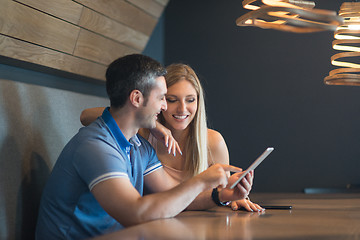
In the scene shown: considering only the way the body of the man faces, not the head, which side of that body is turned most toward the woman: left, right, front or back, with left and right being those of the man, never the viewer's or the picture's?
left

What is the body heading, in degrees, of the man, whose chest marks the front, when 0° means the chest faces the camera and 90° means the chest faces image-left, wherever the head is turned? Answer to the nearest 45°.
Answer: approximately 270°

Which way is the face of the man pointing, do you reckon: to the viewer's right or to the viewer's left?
to the viewer's right

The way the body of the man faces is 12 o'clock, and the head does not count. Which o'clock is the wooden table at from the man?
The wooden table is roughly at 1 o'clock from the man.

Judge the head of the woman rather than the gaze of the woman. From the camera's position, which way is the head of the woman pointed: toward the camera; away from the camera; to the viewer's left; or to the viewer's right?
toward the camera

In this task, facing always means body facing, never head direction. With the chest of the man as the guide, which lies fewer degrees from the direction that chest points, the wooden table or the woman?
the wooden table
